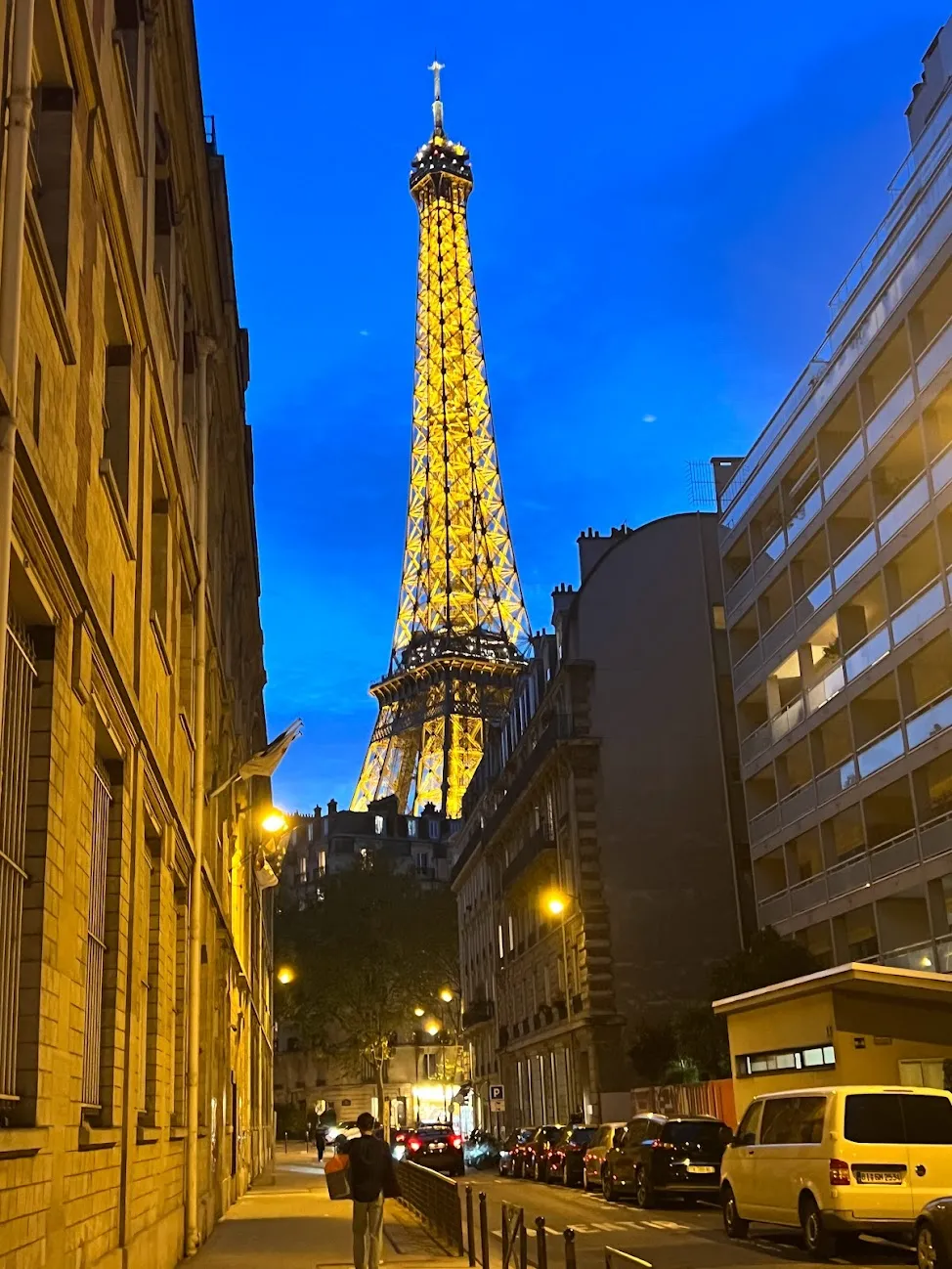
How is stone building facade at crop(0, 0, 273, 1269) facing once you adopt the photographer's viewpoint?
facing to the right of the viewer

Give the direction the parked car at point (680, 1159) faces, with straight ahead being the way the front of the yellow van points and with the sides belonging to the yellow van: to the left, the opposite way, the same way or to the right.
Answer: the same way

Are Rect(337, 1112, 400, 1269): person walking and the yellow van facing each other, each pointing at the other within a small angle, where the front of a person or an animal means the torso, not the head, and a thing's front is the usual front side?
no

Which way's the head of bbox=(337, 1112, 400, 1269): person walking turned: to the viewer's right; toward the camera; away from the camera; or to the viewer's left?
away from the camera

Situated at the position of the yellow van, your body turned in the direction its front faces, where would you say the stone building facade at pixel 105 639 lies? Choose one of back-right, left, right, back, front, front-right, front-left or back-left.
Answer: left

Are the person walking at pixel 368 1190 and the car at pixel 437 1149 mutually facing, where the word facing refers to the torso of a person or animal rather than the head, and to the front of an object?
no

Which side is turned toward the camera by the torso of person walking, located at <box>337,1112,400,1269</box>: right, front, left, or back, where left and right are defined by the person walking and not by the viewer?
back

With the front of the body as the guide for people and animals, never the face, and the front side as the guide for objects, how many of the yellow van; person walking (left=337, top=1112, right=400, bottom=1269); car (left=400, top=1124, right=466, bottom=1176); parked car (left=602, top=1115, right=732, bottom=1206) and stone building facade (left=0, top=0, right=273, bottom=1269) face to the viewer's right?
1

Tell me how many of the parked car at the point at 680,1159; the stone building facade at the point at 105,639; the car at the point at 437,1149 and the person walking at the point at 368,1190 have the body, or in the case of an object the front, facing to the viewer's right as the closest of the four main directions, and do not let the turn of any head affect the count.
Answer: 1

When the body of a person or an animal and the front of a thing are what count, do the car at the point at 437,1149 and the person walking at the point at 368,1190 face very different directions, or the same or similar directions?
same or similar directions

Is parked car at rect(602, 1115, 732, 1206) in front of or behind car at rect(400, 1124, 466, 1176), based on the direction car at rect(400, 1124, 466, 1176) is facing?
behind

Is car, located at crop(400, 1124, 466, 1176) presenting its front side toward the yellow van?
no

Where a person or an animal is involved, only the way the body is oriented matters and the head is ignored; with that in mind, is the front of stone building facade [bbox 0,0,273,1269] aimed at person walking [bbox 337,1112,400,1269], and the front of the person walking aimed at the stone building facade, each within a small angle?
no

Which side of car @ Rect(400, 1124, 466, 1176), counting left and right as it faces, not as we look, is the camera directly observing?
back

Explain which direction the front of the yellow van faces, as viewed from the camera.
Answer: facing away from the viewer and to the left of the viewer

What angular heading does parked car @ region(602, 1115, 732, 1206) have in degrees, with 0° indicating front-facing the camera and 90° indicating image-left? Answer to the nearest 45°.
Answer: approximately 135°

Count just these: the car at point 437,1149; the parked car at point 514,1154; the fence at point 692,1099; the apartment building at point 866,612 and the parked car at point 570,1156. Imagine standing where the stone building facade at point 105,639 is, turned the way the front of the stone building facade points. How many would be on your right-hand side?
0

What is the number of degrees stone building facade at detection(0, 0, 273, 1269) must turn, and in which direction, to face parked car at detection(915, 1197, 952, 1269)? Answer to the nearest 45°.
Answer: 0° — it already faces it

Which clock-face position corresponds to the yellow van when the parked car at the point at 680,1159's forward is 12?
The yellow van is roughly at 7 o'clock from the parked car.
